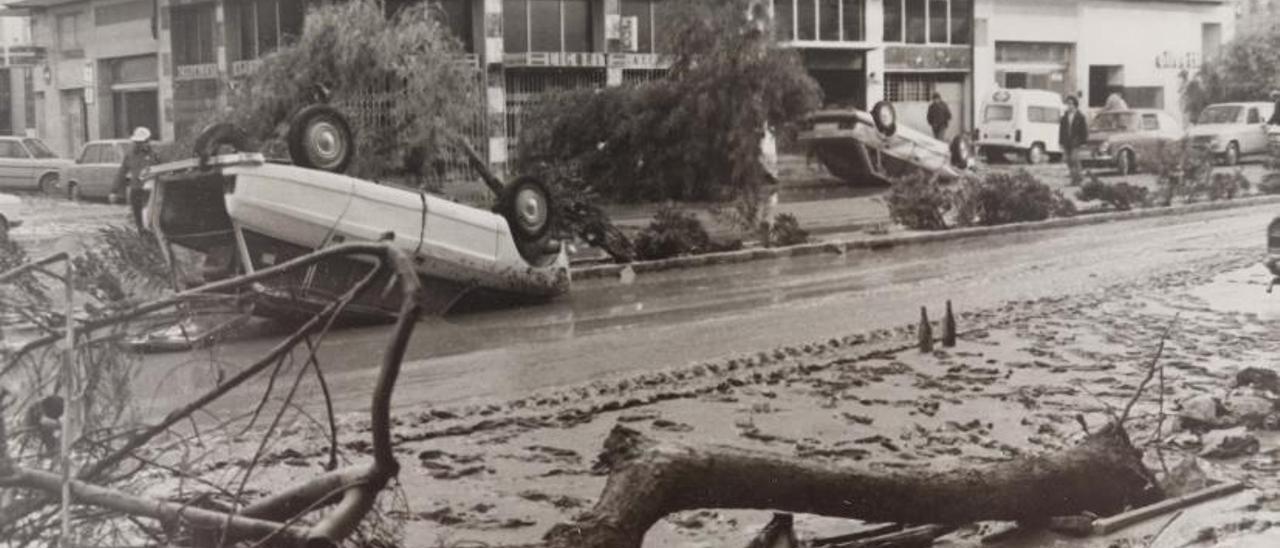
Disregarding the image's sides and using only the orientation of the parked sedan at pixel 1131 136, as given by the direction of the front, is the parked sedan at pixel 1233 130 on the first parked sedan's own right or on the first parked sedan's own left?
on the first parked sedan's own left

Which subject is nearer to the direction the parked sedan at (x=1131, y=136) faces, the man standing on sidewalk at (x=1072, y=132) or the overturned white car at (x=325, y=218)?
the overturned white car

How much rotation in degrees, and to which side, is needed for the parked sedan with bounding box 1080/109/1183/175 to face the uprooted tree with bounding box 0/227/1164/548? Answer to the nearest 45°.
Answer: approximately 45° to its left

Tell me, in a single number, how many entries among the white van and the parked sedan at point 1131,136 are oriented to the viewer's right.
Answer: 0

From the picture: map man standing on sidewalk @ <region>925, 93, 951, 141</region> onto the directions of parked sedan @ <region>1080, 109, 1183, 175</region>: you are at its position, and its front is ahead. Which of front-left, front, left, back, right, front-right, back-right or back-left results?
right

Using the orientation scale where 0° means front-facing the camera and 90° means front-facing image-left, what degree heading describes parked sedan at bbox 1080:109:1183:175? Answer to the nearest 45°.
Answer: approximately 45°

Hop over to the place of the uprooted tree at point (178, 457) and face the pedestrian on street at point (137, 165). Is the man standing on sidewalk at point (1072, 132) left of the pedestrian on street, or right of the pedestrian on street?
right

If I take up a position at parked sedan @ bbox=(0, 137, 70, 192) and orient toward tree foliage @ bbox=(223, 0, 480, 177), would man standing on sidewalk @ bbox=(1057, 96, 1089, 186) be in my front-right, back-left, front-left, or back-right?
front-left
